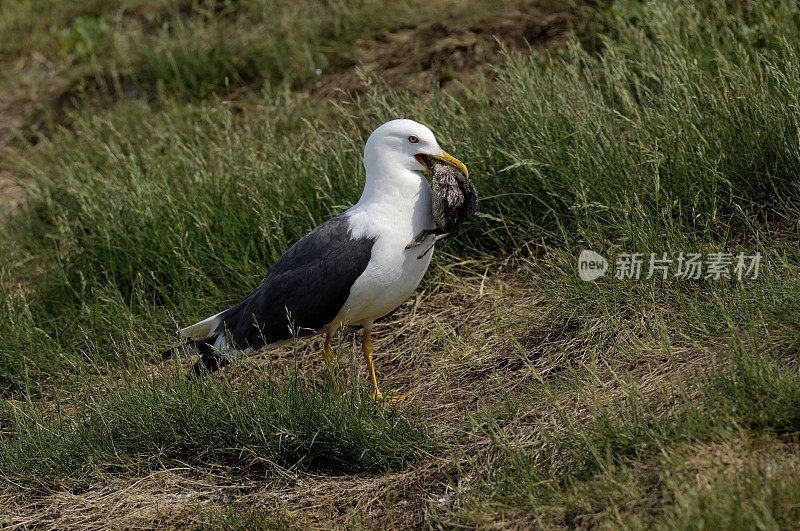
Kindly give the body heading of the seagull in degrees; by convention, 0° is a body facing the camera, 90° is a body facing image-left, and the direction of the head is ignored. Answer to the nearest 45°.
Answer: approximately 270°
